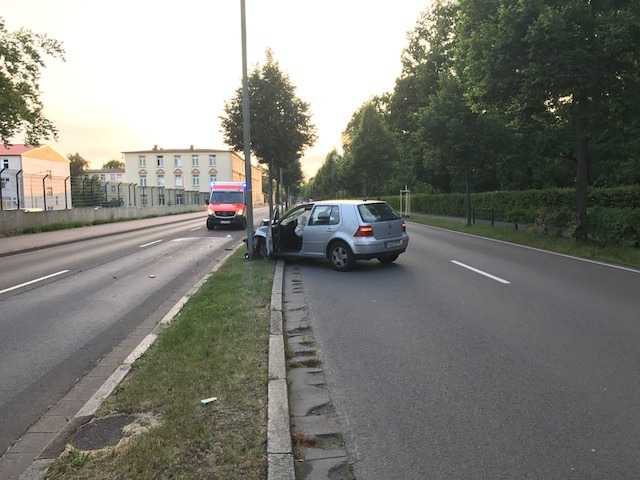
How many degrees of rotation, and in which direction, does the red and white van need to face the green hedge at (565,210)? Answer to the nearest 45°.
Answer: approximately 45° to its left

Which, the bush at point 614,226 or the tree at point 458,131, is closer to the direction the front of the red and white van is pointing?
the bush

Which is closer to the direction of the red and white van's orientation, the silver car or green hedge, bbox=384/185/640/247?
the silver car

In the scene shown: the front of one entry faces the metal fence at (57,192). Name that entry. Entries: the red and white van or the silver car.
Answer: the silver car

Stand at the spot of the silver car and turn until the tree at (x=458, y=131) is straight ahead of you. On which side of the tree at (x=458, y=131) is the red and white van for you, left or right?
left

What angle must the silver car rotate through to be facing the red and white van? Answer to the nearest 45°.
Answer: approximately 45° to its right

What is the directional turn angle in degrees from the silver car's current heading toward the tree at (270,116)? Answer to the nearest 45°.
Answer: approximately 45° to its right

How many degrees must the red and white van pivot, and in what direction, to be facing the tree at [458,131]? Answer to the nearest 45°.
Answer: approximately 90° to its left

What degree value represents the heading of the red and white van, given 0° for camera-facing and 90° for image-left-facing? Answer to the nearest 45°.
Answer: approximately 0°

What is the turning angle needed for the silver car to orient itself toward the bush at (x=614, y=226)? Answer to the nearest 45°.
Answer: approximately 135° to its right

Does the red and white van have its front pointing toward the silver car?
yes

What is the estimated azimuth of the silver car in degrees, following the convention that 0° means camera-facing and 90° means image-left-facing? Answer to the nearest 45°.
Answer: approximately 135°

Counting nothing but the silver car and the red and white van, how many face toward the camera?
1
